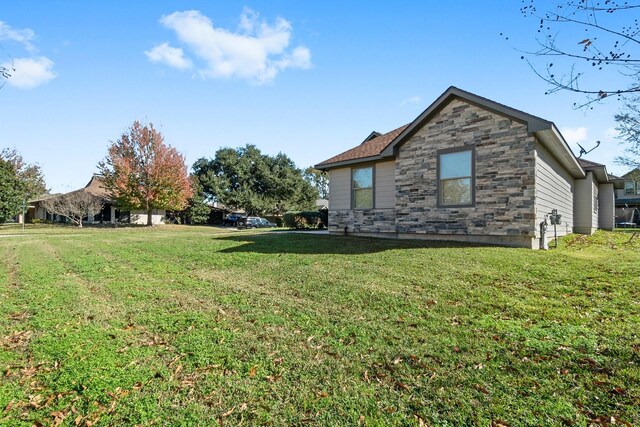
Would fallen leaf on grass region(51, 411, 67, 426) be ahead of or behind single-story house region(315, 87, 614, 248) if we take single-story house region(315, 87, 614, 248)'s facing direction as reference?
ahead

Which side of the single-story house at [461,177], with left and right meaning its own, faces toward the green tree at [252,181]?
right

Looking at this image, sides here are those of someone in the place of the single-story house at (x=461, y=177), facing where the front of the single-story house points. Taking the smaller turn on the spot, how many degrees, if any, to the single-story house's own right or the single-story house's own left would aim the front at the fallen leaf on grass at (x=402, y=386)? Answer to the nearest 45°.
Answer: approximately 45° to the single-story house's own left

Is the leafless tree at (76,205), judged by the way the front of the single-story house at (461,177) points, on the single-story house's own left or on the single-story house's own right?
on the single-story house's own right

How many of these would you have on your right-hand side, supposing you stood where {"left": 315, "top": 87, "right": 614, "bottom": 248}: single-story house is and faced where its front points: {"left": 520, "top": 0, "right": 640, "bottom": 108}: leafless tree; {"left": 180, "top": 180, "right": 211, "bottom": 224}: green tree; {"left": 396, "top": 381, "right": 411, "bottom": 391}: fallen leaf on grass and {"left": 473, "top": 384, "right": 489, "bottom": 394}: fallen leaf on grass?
1

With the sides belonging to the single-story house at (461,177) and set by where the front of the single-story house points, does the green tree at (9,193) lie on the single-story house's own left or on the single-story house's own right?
on the single-story house's own right

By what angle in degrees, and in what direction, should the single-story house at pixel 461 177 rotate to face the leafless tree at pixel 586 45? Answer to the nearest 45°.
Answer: approximately 45° to its left

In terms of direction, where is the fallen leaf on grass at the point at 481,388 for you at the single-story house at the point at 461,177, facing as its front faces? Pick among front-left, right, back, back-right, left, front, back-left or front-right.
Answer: front-left

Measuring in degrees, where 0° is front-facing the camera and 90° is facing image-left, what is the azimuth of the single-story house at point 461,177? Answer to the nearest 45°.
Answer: approximately 45°

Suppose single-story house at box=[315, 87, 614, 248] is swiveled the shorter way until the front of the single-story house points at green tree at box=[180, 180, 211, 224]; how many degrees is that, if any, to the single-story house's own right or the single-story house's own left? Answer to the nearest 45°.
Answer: approximately 90° to the single-story house's own right

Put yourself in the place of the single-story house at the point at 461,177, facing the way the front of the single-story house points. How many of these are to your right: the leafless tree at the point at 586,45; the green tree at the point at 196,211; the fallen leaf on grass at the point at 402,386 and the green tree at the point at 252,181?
2

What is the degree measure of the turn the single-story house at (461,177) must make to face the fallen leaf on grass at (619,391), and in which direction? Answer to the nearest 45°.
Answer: approximately 45° to its left

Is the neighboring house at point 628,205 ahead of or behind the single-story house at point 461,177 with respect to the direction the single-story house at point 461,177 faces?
behind
